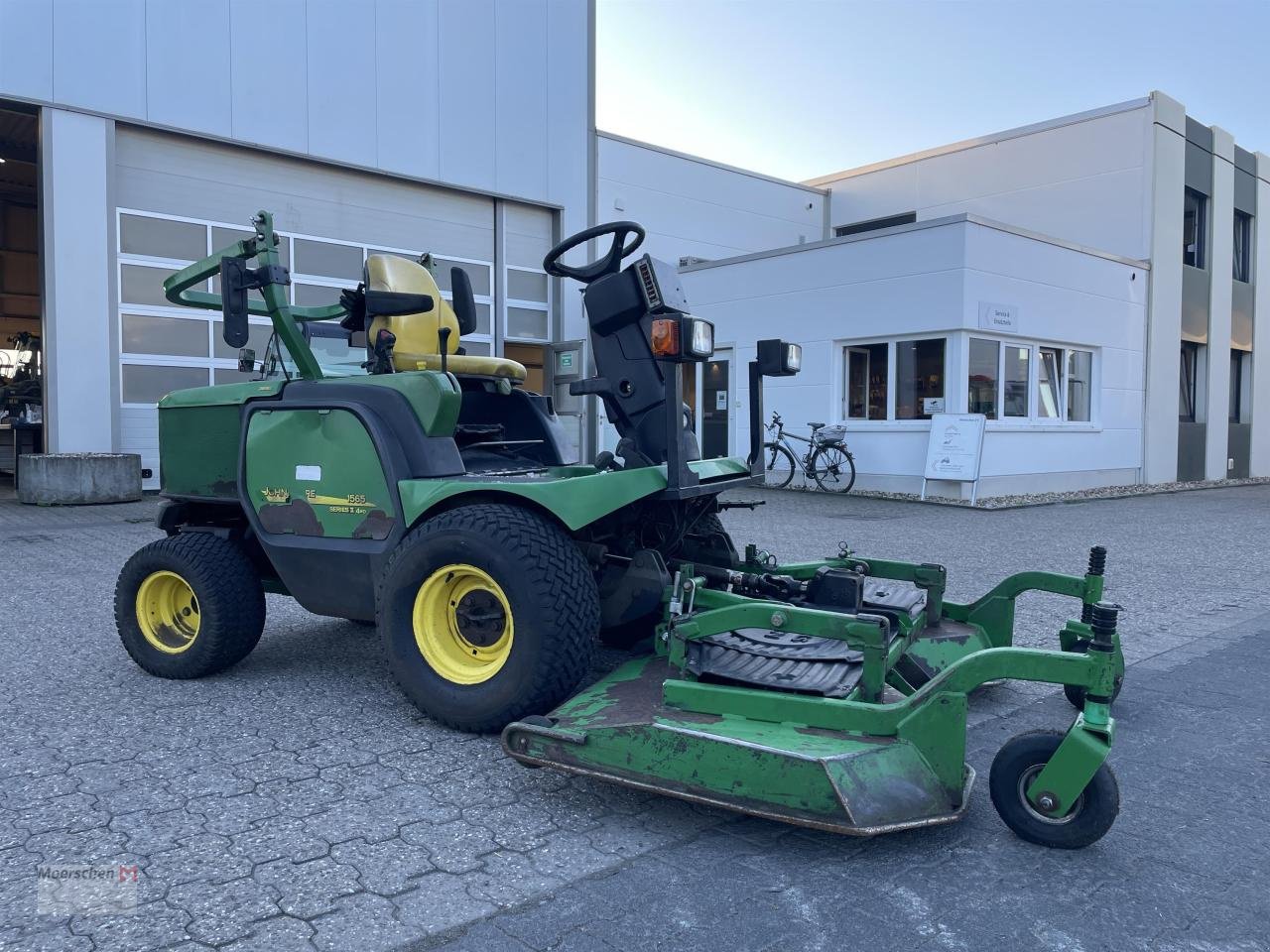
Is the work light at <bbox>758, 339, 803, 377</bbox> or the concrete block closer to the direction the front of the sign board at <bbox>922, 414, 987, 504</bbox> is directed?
the work light

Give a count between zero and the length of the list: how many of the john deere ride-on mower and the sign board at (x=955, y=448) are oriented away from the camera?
0

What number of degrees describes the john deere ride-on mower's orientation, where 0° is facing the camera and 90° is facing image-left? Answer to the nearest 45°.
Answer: approximately 315°

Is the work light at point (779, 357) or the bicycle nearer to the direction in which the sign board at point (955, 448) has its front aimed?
the work light

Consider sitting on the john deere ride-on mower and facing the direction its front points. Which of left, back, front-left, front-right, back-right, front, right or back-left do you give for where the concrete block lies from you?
back

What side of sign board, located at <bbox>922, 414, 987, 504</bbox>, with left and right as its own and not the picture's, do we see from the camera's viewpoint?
front

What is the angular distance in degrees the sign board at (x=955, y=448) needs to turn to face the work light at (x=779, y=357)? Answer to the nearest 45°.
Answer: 0° — it already faces it
